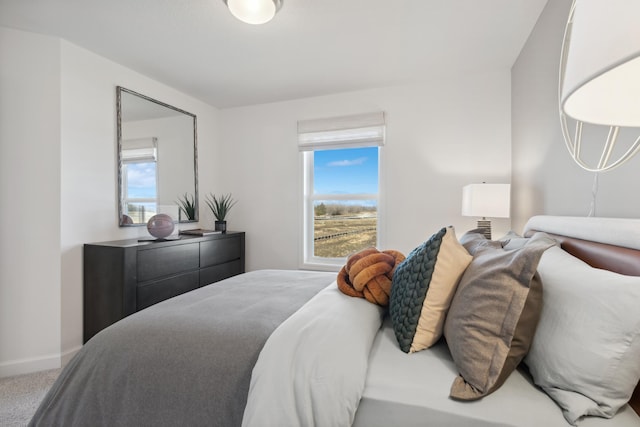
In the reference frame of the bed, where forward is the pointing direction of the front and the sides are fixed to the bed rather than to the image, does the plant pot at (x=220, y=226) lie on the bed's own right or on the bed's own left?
on the bed's own right

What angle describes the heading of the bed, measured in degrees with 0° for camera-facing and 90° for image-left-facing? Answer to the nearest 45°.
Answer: approximately 90°

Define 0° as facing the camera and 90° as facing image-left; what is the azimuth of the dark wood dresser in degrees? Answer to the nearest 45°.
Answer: approximately 315°

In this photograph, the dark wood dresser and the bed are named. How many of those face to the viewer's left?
1

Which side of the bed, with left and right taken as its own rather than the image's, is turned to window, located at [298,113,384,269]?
right

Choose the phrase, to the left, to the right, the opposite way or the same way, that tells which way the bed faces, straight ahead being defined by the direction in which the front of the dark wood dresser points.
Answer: the opposite way

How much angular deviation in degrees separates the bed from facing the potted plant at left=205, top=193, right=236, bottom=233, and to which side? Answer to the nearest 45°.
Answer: approximately 45° to its right

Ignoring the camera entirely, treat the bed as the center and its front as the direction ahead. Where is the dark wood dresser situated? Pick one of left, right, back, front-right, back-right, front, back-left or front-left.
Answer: front-right

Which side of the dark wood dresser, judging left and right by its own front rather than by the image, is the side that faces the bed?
front
